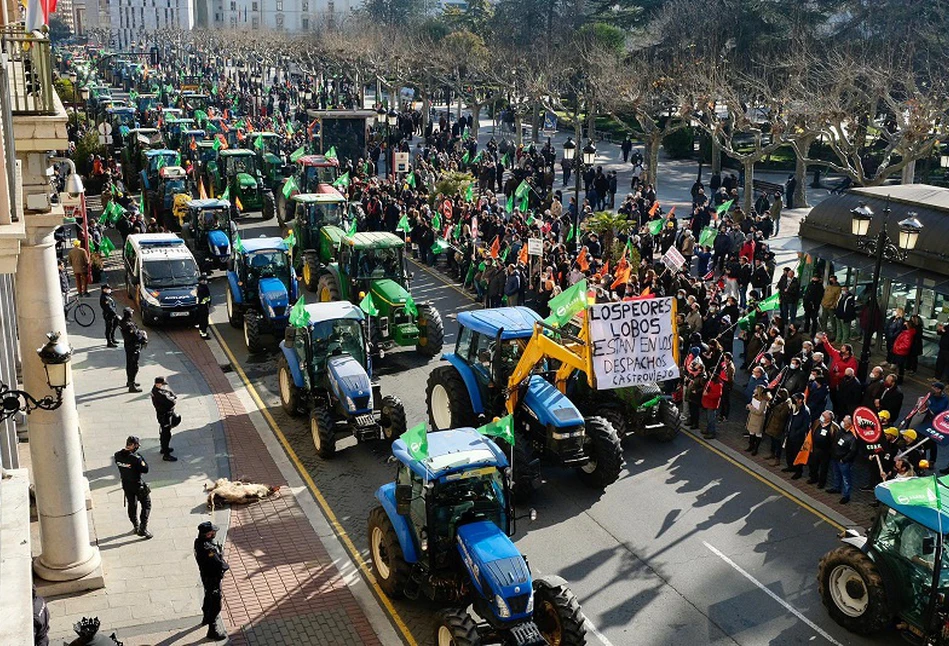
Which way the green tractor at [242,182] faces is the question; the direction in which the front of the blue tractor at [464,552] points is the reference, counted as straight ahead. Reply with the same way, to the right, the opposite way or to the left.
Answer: the same way

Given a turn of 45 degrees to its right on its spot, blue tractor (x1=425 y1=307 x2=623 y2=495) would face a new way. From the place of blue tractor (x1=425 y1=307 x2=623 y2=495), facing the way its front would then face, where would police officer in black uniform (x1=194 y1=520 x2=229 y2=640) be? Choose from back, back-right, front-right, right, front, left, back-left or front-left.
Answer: front-right

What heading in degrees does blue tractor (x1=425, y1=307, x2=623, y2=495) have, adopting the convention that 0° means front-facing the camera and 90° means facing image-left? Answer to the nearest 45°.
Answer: approximately 315°

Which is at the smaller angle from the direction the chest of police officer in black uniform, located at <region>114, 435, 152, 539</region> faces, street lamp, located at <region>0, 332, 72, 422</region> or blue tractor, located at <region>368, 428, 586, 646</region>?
the blue tractor

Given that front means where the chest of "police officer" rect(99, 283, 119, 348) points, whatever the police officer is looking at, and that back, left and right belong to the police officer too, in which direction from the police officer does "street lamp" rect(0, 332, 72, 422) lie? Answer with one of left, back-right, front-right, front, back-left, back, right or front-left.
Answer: right

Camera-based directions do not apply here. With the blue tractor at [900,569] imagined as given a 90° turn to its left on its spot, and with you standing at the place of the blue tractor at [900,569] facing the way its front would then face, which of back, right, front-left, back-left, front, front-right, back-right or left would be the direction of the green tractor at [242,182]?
left

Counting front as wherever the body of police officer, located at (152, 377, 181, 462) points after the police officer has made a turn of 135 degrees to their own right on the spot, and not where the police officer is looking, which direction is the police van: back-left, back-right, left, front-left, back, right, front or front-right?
back-right

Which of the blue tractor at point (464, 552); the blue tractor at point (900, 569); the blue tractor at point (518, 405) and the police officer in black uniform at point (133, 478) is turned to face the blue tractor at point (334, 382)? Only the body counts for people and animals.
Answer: the police officer in black uniform

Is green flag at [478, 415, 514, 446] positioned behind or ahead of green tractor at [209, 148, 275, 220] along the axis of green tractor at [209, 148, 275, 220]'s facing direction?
ahead

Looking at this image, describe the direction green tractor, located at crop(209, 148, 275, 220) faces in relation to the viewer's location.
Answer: facing the viewer and to the right of the viewer

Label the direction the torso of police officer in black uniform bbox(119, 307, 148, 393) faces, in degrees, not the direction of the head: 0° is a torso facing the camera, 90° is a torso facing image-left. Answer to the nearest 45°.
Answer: approximately 270°

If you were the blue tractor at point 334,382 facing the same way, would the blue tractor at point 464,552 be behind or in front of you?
in front

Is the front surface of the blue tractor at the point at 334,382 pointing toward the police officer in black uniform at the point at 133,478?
no

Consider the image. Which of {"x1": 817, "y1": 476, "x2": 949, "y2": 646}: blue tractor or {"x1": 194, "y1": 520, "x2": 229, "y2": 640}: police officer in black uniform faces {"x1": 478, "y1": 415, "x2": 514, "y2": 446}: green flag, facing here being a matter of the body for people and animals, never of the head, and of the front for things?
the police officer in black uniform

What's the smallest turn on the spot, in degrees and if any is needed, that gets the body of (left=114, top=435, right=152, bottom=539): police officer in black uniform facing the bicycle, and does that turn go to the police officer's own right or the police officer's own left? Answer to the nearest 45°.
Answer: approximately 45° to the police officer's own left

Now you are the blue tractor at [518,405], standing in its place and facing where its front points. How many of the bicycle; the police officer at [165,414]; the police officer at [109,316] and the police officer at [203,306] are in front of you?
0

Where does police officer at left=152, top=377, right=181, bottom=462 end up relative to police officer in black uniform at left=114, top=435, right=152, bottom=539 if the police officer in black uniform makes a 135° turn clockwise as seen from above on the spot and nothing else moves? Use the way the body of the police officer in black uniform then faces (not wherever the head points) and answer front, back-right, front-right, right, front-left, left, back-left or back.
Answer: back
